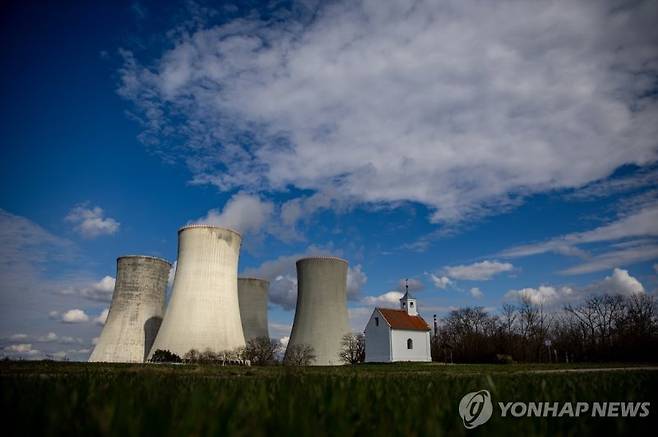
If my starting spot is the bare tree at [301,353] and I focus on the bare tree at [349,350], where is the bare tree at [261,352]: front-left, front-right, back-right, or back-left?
back-left

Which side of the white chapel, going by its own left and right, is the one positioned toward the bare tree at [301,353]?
back
